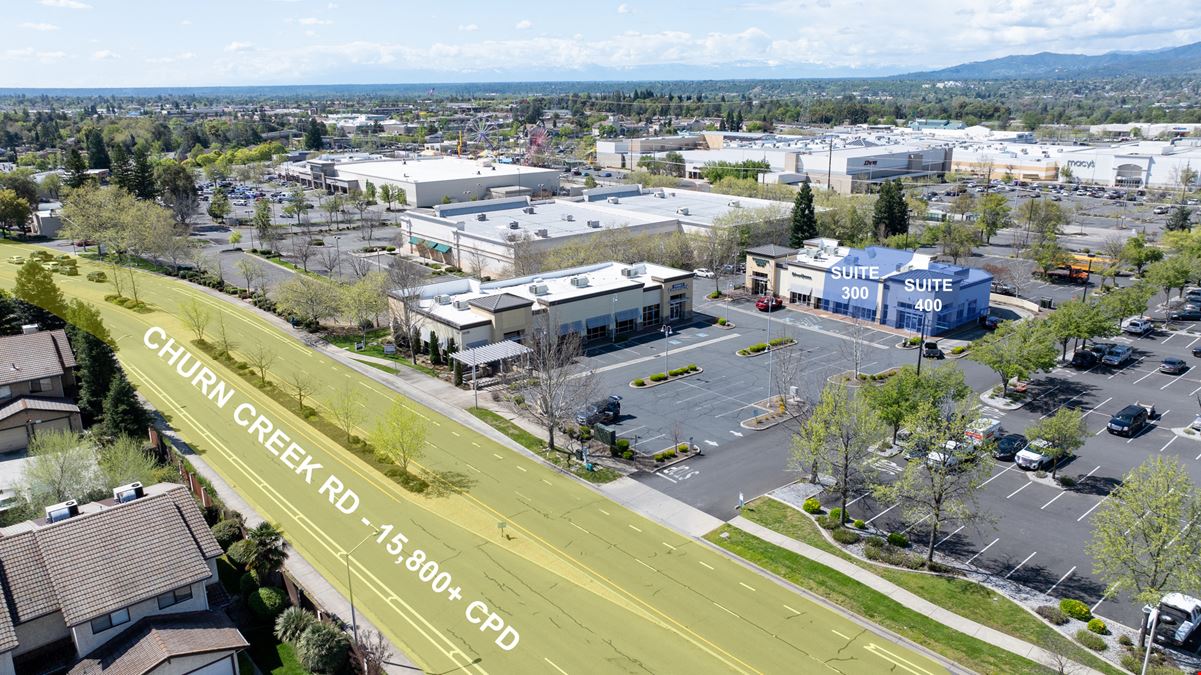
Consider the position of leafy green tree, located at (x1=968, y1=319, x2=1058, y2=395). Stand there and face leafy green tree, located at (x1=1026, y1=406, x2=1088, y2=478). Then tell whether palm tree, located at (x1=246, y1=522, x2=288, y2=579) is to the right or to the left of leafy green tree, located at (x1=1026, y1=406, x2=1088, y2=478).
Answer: right

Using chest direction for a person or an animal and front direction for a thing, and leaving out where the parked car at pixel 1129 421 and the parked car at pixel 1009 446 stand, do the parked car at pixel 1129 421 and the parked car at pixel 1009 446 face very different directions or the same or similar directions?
same or similar directions

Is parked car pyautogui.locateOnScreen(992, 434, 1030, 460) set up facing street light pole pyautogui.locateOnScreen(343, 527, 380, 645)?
yes

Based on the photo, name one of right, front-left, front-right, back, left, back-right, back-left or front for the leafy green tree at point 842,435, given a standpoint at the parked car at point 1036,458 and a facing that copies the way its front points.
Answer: front

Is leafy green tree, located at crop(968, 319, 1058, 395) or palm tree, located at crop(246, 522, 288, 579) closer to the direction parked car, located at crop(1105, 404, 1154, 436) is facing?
the palm tree

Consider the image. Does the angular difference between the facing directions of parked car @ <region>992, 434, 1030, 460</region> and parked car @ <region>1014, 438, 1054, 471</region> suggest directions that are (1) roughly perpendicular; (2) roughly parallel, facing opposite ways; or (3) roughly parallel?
roughly parallel

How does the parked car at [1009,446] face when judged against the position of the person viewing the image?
facing the viewer and to the left of the viewer

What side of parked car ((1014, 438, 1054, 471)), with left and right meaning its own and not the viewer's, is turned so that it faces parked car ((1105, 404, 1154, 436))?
back

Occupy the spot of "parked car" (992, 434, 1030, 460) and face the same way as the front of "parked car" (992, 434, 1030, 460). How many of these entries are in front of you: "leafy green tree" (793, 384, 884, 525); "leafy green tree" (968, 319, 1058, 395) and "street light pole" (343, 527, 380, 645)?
2

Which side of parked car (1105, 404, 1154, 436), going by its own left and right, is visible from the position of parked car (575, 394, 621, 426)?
front

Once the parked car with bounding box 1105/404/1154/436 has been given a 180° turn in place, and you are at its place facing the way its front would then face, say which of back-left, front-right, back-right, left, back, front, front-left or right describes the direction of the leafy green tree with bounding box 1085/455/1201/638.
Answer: back-right

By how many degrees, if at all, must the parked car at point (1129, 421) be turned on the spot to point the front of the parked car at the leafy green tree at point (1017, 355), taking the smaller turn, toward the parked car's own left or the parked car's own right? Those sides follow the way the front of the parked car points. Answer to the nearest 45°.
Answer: approximately 45° to the parked car's own right

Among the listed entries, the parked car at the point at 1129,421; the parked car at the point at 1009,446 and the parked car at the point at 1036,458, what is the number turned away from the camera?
0

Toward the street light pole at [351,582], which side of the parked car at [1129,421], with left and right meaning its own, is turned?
front
